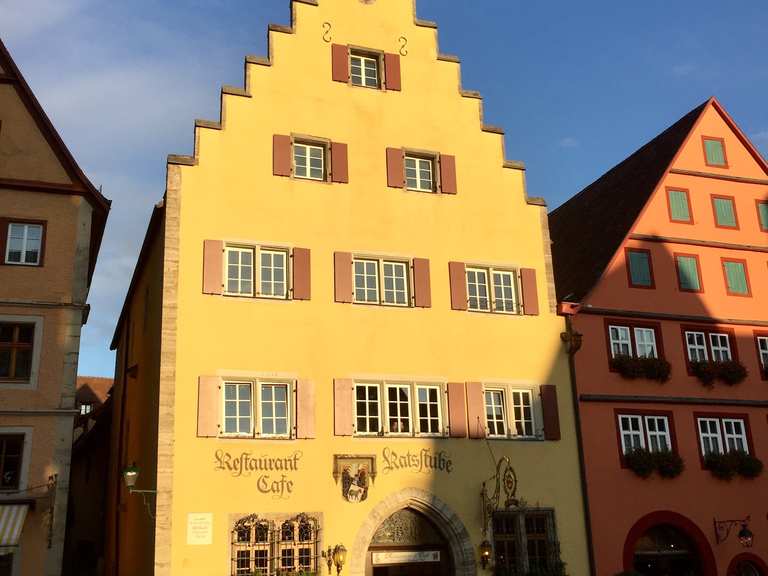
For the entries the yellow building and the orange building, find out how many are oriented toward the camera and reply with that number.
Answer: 2

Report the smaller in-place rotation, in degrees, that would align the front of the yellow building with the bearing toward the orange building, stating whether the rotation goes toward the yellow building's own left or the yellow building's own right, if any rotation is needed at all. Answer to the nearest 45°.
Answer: approximately 90° to the yellow building's own left

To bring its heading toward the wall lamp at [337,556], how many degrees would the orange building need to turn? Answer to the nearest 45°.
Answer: approximately 45° to its right

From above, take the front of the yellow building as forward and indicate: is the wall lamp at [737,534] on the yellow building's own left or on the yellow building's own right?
on the yellow building's own left

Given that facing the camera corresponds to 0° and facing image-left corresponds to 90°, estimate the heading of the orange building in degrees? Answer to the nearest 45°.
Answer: approximately 0°

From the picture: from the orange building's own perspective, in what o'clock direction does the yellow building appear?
The yellow building is roughly at 2 o'clock from the orange building.
